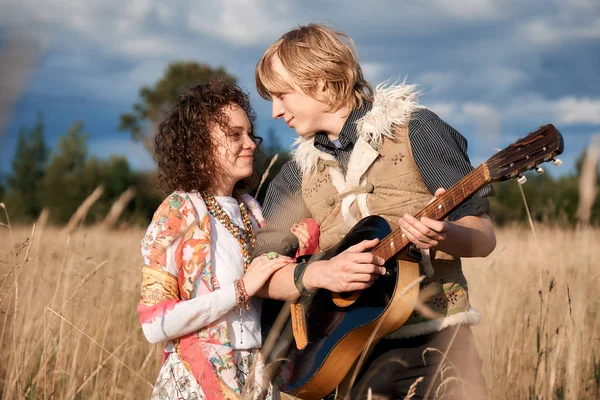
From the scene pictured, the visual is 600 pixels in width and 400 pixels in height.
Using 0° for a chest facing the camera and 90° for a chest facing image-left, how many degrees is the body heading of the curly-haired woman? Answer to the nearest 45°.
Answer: approximately 315°

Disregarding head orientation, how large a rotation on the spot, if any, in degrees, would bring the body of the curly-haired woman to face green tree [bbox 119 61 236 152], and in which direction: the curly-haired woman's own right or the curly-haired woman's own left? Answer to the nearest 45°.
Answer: approximately 135° to the curly-haired woman's own left

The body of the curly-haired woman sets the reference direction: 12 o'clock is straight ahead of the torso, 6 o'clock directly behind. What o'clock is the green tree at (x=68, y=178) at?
The green tree is roughly at 7 o'clock from the curly-haired woman.

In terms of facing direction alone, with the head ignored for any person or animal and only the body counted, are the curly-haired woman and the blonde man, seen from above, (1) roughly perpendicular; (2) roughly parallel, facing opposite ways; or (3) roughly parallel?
roughly perpendicular

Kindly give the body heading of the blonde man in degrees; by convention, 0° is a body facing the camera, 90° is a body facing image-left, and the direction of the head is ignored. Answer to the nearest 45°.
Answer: approximately 45°
